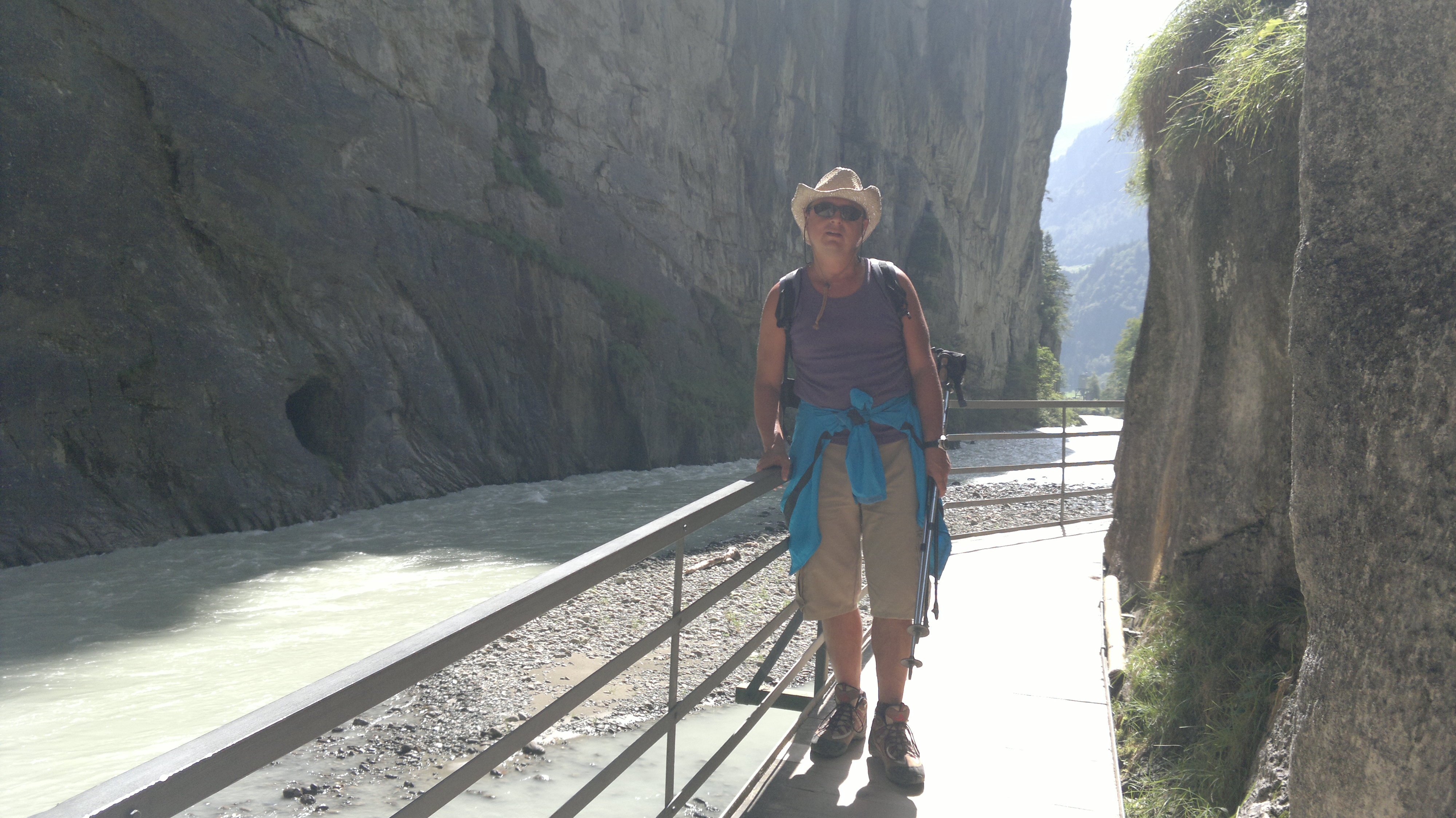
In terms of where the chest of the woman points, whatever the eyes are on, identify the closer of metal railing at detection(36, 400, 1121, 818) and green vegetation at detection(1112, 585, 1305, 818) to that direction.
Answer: the metal railing

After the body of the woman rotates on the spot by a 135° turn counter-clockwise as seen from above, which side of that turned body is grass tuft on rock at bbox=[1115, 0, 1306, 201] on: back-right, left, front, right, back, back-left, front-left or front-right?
front

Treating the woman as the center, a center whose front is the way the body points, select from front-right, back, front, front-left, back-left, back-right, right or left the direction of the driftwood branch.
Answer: back

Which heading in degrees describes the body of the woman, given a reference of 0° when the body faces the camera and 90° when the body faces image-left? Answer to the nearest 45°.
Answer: approximately 0°
